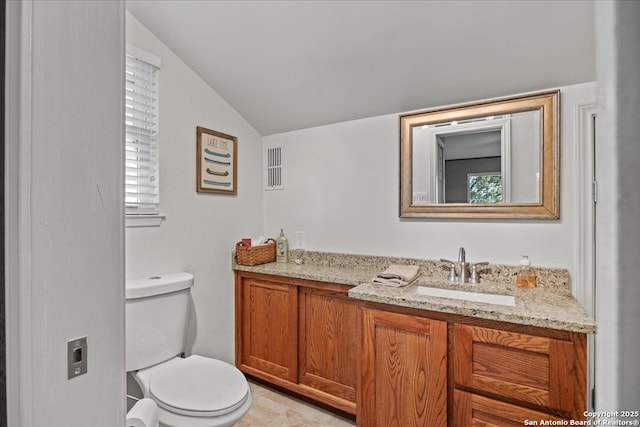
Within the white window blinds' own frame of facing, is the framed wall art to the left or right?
on its left

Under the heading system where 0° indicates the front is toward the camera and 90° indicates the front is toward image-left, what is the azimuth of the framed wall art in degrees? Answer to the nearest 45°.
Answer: approximately 315°

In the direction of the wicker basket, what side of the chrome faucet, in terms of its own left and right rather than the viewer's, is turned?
right

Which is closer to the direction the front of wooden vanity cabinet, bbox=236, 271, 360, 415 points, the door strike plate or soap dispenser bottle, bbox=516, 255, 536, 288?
the door strike plate

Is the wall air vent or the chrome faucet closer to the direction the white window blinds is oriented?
the chrome faucet

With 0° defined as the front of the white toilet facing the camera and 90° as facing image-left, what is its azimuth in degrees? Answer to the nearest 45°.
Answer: approximately 315°

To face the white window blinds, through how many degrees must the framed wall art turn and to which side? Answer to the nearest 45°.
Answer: approximately 90° to its right
